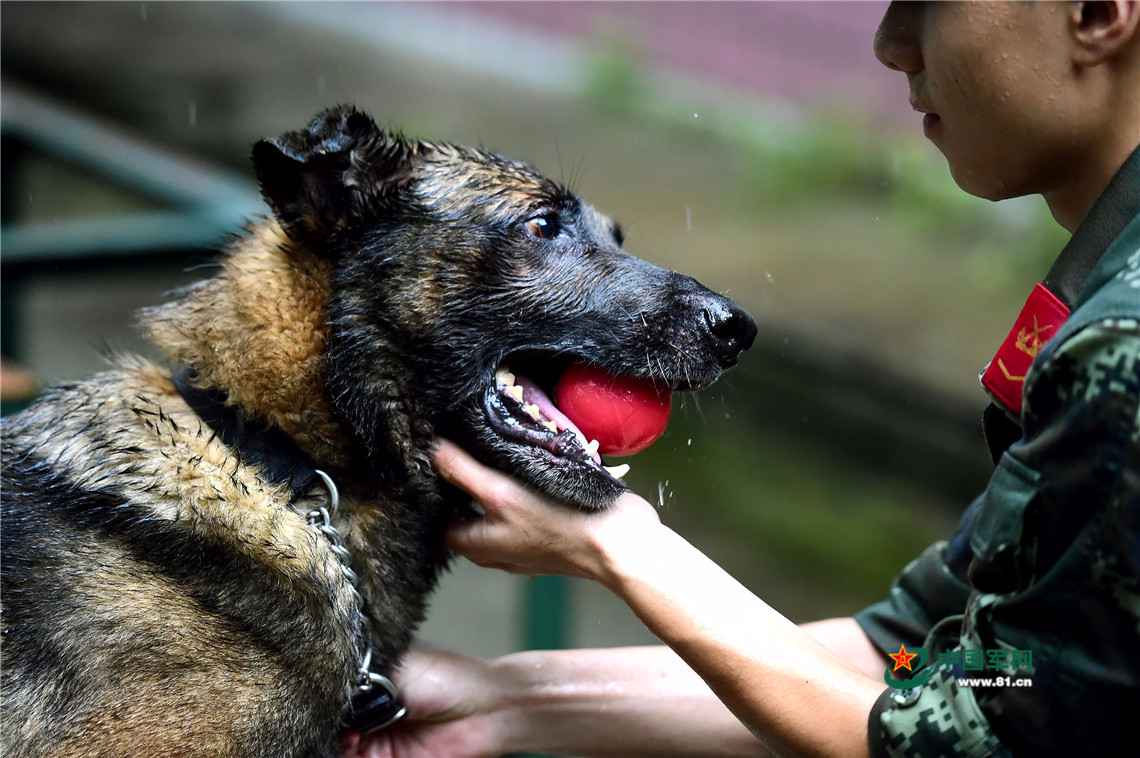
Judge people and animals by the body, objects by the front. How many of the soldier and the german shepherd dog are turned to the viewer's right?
1

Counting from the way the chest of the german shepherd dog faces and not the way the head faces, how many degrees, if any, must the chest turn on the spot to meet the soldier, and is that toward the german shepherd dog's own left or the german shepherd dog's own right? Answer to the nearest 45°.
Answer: approximately 45° to the german shepherd dog's own right

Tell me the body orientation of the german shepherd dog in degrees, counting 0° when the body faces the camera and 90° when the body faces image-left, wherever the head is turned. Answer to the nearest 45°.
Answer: approximately 270°

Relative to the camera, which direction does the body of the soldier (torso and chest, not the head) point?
to the viewer's left

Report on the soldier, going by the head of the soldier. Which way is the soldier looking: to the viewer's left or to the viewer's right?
to the viewer's left

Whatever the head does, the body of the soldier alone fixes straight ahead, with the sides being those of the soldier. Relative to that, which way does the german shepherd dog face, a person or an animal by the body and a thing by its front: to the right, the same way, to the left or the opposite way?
the opposite way

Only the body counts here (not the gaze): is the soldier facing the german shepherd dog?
yes
